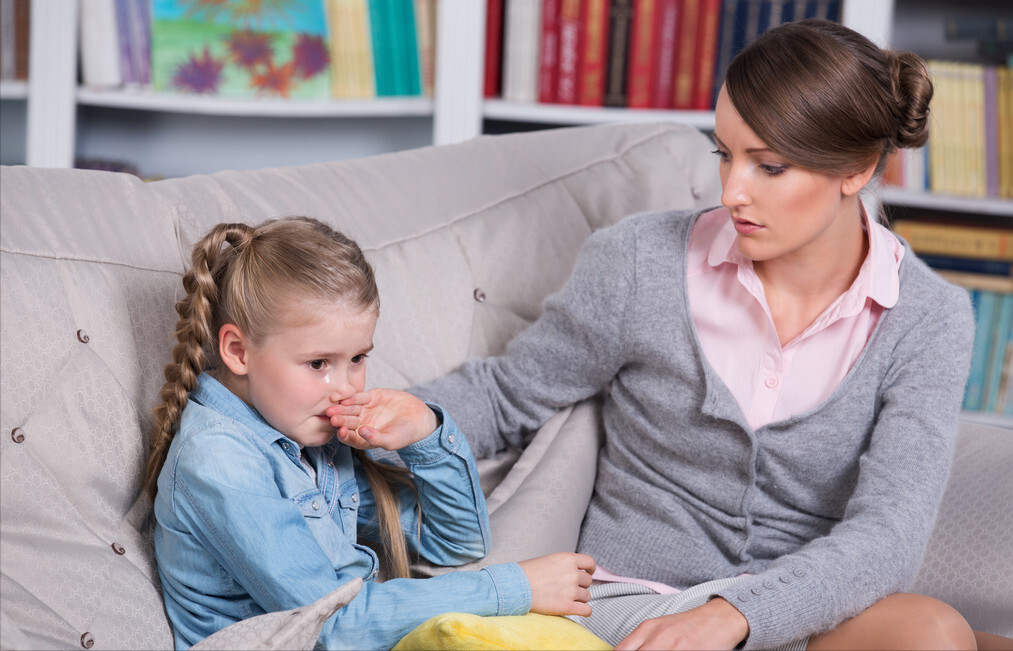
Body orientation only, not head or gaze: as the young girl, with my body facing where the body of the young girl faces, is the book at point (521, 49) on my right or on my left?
on my left

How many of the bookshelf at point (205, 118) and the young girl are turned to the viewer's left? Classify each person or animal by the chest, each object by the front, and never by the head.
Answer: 0

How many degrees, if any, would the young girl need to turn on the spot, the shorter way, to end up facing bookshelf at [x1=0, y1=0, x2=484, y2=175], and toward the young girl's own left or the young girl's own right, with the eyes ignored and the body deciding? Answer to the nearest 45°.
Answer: approximately 135° to the young girl's own left

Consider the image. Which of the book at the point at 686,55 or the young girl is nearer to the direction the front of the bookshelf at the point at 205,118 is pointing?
the young girl

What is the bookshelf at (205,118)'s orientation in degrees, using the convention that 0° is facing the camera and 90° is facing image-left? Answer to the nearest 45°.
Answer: approximately 0°

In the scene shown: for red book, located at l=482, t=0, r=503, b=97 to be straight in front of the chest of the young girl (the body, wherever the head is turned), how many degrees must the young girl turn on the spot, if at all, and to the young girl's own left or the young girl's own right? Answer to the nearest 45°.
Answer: approximately 135° to the young girl's own left

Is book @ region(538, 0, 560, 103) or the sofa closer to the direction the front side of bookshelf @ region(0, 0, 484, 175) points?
the sofa

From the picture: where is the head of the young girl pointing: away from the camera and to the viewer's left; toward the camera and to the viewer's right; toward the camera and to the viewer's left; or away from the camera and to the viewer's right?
toward the camera and to the viewer's right

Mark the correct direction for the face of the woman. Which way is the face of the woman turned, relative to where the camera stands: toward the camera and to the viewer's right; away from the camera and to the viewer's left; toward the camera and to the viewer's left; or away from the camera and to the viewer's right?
toward the camera and to the viewer's left

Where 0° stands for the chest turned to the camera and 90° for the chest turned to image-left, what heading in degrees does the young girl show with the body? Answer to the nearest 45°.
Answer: approximately 315°

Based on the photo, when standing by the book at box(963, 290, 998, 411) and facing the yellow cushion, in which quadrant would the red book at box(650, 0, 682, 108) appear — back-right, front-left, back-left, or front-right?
front-right

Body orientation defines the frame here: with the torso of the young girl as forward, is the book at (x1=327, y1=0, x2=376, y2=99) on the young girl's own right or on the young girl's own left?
on the young girl's own left

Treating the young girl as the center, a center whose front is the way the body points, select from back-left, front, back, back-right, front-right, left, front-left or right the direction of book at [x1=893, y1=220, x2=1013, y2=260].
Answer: left

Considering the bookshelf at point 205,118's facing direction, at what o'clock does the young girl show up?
The young girl is roughly at 12 o'clock from the bookshelf.

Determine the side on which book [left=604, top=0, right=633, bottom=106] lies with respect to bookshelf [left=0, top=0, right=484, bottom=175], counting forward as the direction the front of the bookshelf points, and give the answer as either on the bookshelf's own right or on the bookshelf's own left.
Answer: on the bookshelf's own left
